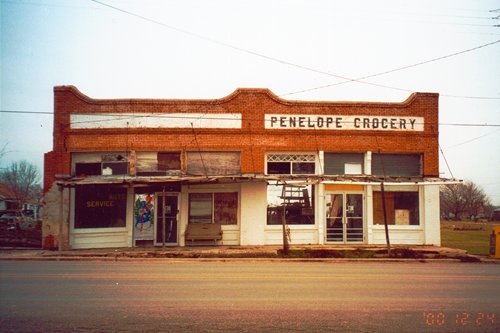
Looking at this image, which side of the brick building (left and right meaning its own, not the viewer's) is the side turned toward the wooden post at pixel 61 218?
right

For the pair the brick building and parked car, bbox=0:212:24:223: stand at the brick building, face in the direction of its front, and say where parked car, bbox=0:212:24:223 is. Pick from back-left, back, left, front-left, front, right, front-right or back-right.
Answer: back-right

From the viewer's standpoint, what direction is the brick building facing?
toward the camera

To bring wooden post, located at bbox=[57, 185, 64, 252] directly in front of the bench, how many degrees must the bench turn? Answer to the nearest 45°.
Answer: approximately 90° to its right

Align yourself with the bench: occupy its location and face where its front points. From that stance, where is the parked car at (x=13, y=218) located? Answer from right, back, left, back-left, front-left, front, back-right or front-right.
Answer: back-right

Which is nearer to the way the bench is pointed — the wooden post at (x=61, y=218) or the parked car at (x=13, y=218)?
the wooden post

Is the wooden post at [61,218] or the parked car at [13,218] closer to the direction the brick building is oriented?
the wooden post

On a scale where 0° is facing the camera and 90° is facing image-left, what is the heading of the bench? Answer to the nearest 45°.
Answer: approximately 0°

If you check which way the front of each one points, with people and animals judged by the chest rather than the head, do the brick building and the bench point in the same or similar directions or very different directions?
same or similar directions
